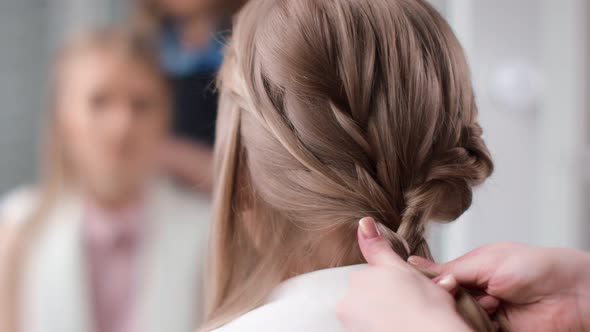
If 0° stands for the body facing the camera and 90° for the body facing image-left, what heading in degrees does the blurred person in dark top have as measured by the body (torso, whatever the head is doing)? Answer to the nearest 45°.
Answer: approximately 0°

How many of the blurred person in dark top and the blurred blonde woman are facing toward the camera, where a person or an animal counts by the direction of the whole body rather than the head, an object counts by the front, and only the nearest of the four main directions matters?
2

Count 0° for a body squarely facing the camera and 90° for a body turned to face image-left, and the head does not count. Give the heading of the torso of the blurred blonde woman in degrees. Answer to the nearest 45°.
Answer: approximately 0°
